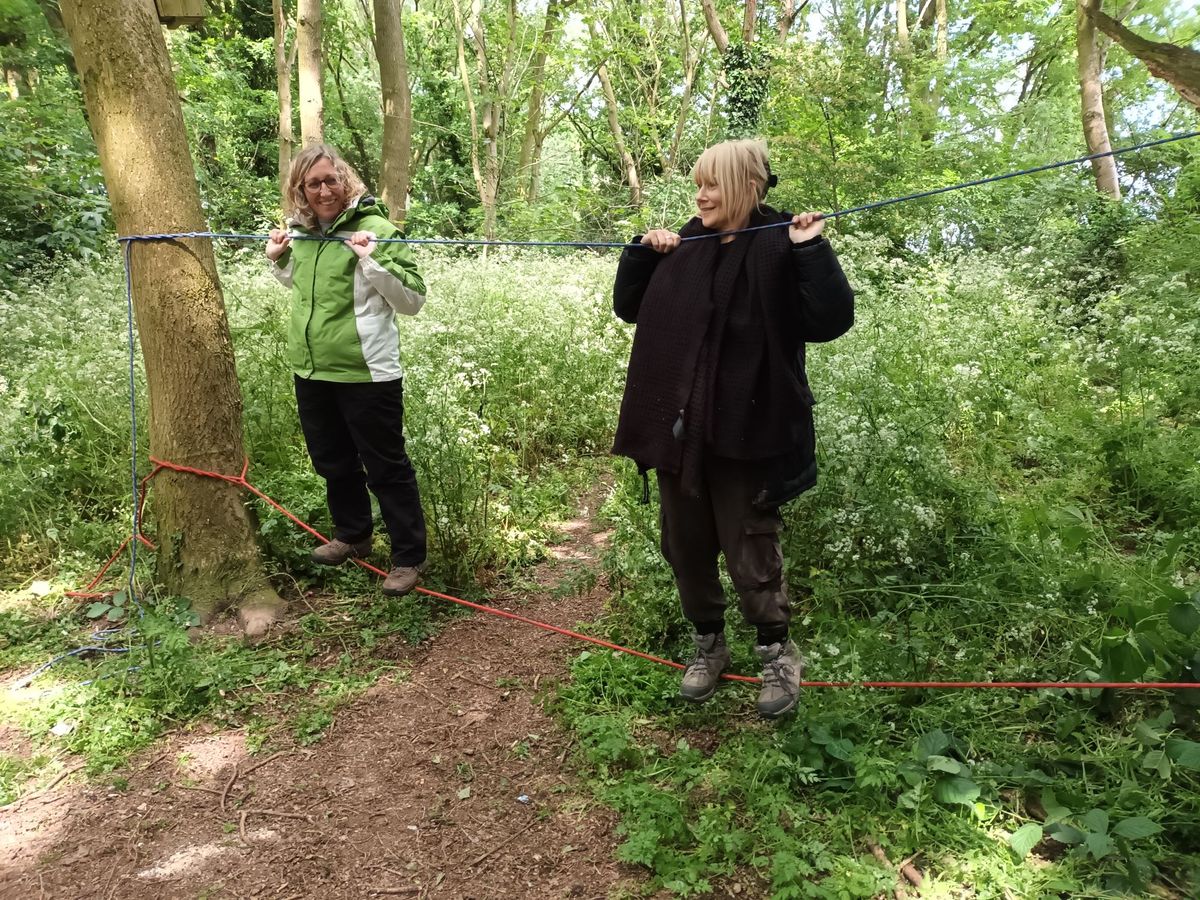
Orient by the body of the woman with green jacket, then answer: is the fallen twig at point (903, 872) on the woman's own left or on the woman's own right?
on the woman's own left

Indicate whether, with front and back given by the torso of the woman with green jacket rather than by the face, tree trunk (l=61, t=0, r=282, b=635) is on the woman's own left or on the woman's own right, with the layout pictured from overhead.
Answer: on the woman's own right

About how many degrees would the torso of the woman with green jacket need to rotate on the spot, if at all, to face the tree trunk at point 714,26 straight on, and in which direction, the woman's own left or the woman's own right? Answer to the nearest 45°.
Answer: approximately 180°

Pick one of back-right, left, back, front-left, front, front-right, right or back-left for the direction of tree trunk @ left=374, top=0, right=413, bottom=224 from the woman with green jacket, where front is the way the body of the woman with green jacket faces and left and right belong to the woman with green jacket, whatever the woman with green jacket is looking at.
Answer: back-right

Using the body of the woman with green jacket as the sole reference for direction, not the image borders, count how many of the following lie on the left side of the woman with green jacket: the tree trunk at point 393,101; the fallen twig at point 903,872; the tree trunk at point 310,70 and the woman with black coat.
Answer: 2

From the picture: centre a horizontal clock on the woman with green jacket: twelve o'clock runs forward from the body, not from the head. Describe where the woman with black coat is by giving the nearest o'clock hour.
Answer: The woman with black coat is roughly at 9 o'clock from the woman with green jacket.

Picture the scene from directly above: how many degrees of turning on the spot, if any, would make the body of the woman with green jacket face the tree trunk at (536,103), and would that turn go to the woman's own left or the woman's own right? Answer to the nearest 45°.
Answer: approximately 135° to the woman's own right

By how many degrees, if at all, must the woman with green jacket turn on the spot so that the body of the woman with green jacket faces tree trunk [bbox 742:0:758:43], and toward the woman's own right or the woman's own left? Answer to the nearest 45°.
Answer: approximately 180°

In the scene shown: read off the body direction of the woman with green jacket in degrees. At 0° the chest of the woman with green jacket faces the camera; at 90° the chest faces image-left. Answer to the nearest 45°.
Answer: approximately 45°

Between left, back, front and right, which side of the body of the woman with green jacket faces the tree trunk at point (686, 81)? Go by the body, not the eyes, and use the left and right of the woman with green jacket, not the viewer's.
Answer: back
